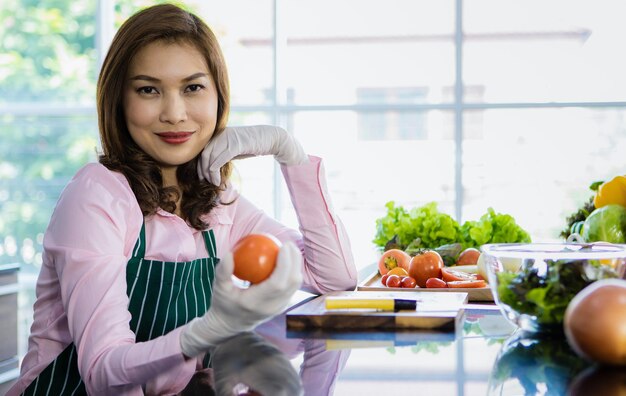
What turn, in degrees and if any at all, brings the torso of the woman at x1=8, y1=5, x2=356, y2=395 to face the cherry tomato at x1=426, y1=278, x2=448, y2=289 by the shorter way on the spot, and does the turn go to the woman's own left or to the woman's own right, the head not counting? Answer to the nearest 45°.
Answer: approximately 45° to the woman's own left

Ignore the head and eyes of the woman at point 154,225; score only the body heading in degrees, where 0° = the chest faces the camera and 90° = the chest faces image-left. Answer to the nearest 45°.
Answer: approximately 315°

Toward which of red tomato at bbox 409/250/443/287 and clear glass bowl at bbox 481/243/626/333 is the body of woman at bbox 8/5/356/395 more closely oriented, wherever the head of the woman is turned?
the clear glass bowl
